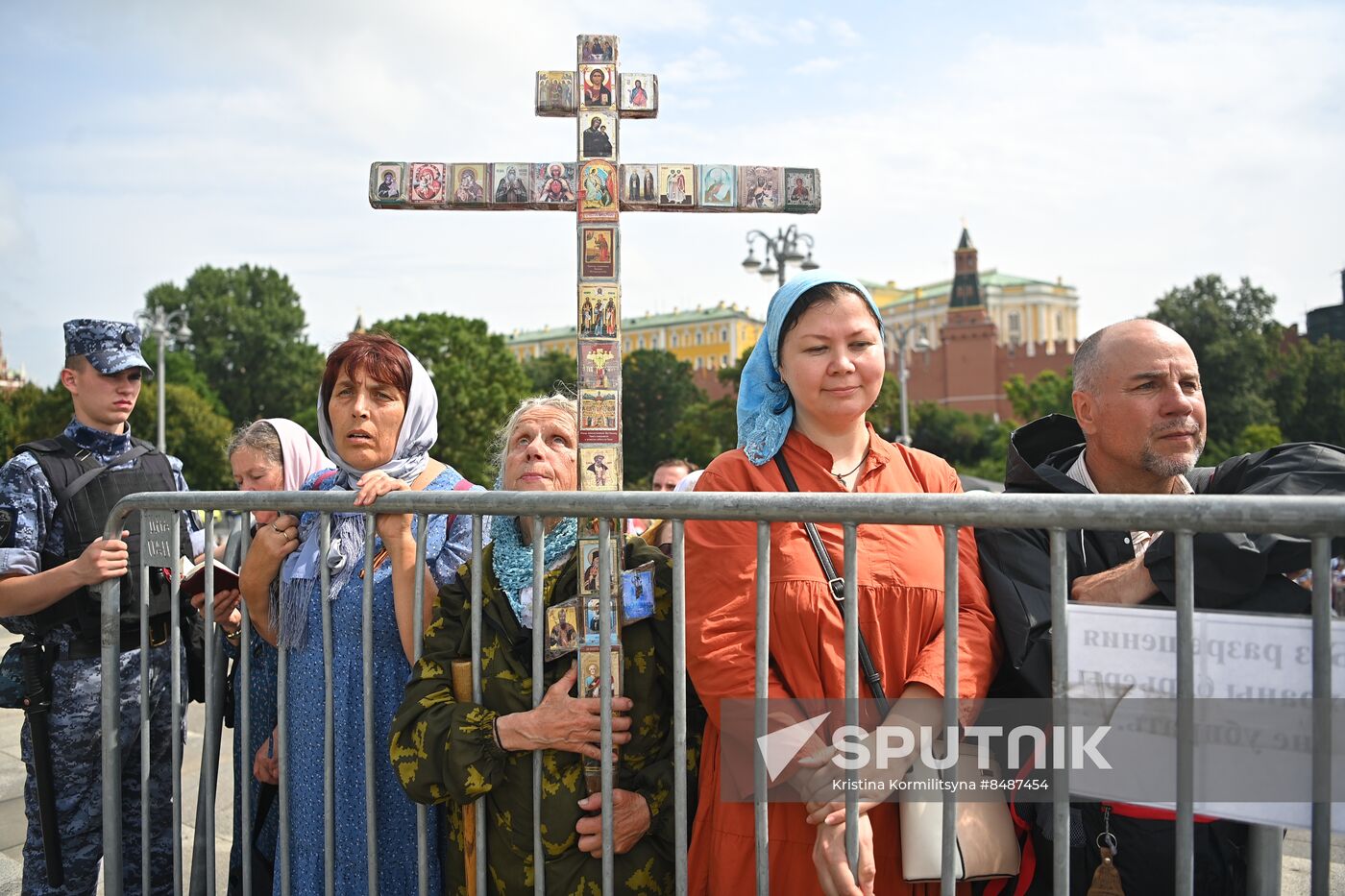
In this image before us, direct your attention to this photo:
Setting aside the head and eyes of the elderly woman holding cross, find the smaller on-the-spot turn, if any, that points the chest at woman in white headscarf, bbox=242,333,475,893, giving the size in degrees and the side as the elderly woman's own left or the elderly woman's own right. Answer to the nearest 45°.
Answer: approximately 135° to the elderly woman's own right

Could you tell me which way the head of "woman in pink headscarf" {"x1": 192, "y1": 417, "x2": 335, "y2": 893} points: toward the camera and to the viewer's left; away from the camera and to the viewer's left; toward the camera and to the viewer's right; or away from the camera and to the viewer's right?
toward the camera and to the viewer's left

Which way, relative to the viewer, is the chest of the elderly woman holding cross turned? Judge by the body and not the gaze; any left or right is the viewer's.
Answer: facing the viewer

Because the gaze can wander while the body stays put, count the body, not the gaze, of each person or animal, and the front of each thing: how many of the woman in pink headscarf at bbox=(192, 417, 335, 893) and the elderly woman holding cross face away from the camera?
0

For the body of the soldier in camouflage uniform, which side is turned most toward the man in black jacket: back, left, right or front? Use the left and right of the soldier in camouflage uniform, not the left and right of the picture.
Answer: front

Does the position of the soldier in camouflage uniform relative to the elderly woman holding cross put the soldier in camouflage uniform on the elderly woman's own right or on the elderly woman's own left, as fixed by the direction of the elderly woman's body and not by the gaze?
on the elderly woman's own right

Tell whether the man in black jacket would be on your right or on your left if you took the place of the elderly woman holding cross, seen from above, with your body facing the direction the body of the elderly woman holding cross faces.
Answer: on your left

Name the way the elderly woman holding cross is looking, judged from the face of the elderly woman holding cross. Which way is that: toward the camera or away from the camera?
toward the camera

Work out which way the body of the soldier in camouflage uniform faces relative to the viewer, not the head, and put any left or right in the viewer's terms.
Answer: facing the viewer and to the right of the viewer

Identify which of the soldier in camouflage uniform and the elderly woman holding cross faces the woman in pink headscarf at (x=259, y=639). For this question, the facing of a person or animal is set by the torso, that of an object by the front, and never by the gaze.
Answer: the soldier in camouflage uniform

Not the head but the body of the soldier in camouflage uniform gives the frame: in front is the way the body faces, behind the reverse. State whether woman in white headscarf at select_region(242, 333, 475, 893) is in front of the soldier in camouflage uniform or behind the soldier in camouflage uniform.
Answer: in front

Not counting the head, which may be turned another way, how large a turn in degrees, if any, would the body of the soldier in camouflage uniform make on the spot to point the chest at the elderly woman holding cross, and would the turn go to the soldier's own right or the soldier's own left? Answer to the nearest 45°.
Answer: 0° — they already face them

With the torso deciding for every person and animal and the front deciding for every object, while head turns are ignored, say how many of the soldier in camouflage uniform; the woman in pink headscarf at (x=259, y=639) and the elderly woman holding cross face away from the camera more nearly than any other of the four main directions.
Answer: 0

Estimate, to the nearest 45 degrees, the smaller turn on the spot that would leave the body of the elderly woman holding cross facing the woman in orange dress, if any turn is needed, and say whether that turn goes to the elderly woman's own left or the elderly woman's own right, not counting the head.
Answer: approximately 45° to the elderly woman's own left

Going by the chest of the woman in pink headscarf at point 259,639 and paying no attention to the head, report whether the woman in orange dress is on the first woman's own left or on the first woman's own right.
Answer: on the first woman's own left

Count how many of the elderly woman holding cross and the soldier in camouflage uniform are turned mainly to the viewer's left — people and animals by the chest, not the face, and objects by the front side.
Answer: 0

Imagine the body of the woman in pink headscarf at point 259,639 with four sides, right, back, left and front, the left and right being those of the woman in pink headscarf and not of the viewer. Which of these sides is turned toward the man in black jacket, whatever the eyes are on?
left
